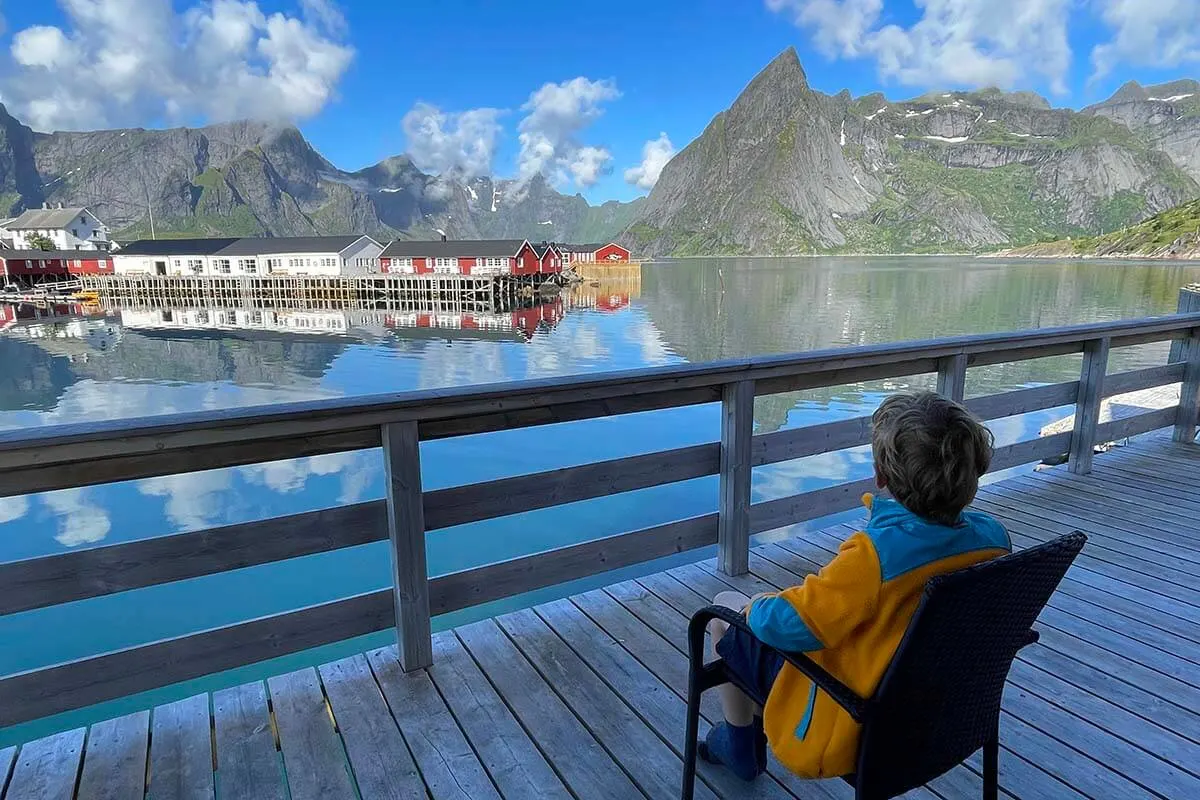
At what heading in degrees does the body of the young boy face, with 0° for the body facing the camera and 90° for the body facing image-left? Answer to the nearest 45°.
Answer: approximately 135°

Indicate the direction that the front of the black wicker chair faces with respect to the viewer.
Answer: facing away from the viewer and to the left of the viewer
